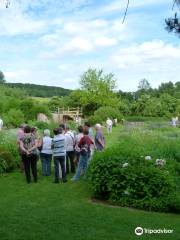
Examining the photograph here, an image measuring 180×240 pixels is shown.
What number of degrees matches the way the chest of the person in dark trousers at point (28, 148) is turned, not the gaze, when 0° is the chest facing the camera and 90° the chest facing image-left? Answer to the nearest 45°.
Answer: approximately 180°

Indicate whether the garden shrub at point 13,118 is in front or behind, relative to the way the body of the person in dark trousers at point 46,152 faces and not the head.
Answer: in front

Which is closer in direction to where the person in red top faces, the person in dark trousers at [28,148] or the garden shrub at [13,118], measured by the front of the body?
the garden shrub

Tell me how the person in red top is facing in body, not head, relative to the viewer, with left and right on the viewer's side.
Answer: facing away from the viewer

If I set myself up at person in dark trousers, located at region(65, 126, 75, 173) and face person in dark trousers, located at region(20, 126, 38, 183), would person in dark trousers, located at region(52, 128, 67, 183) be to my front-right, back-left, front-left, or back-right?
front-left

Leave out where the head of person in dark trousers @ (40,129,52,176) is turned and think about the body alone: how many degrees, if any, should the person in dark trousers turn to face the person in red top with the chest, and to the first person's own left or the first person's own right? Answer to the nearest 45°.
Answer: approximately 135° to the first person's own right

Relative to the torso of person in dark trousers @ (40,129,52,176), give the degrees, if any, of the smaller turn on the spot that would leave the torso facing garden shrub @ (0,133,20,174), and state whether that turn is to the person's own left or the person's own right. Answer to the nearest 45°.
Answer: approximately 45° to the person's own left

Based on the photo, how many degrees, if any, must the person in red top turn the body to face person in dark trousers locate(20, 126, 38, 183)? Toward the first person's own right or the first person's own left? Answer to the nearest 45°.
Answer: approximately 90° to the first person's own left

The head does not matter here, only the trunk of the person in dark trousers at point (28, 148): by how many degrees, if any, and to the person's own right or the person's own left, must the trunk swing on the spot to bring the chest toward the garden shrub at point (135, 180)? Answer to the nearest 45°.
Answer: approximately 135° to the person's own right

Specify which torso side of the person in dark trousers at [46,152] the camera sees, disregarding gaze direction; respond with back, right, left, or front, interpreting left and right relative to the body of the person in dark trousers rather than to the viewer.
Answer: back
